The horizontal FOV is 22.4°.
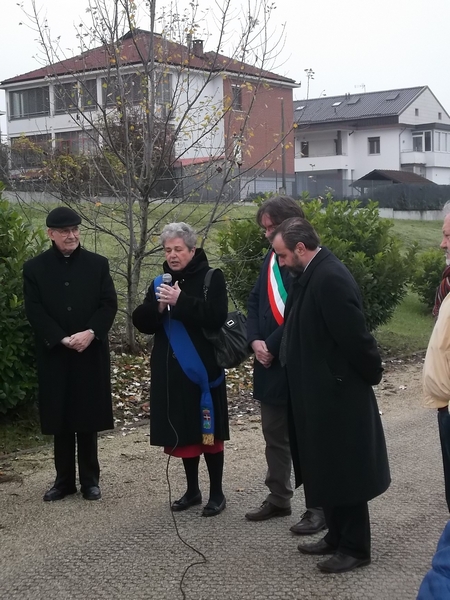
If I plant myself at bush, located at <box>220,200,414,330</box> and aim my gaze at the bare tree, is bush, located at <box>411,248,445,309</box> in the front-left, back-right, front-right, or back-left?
back-right

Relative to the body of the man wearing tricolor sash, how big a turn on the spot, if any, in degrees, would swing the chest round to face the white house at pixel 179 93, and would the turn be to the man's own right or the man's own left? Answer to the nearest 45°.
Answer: approximately 135° to the man's own right

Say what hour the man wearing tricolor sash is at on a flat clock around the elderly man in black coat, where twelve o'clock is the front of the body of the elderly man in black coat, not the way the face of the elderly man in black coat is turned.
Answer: The man wearing tricolor sash is roughly at 10 o'clock from the elderly man in black coat.

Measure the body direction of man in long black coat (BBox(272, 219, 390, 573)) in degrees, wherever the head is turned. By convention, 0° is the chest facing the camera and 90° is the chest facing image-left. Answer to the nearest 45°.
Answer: approximately 90°

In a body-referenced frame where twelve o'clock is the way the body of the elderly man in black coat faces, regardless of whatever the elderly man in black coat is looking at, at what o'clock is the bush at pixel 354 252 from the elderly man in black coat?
The bush is roughly at 7 o'clock from the elderly man in black coat.

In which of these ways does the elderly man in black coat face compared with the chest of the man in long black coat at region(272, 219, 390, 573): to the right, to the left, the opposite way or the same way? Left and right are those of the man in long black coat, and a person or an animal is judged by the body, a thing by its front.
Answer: to the left

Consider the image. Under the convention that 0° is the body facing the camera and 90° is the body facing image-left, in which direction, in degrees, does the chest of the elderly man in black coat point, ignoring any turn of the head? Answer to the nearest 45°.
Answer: approximately 0°

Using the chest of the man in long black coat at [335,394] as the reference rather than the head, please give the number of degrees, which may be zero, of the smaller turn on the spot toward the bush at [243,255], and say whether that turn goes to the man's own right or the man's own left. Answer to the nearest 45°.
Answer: approximately 90° to the man's own right

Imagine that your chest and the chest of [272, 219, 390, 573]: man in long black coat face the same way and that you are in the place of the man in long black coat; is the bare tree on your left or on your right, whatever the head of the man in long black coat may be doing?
on your right

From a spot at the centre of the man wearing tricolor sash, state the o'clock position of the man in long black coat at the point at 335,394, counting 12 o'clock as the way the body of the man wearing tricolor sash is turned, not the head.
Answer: The man in long black coat is roughly at 10 o'clock from the man wearing tricolor sash.

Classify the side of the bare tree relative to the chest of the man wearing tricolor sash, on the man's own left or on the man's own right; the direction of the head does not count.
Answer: on the man's own right

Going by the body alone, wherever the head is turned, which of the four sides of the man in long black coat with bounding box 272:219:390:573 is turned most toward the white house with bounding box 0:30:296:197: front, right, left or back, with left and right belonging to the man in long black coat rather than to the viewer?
right

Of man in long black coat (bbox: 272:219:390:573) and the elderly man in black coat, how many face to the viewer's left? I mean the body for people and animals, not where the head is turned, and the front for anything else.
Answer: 1
